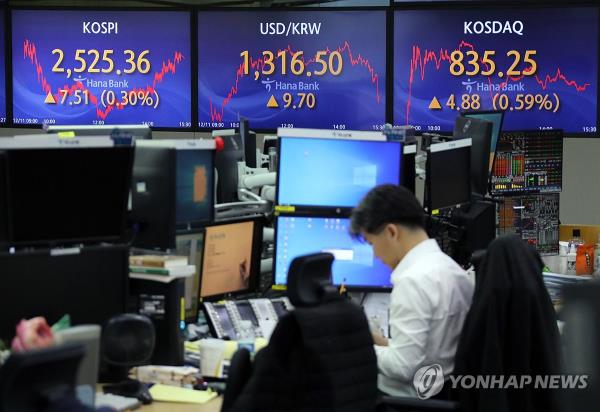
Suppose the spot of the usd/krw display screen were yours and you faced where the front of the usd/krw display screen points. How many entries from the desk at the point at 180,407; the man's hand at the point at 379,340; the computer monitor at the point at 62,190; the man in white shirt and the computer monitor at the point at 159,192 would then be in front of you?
5

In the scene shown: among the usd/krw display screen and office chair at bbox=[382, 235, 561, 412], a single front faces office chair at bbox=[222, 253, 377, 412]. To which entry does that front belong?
the usd/krw display screen

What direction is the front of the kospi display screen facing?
toward the camera

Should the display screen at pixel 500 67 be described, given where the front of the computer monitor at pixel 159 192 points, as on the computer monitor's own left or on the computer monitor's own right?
on the computer monitor's own left

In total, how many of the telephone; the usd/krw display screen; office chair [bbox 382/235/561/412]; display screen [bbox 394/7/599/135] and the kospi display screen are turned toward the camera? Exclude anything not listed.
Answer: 4

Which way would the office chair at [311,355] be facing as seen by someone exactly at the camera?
facing away from the viewer and to the left of the viewer

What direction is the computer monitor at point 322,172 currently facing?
toward the camera

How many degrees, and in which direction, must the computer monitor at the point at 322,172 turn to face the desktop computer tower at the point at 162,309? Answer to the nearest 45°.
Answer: approximately 45° to its right

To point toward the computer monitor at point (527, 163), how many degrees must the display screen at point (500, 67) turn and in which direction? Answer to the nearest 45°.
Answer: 0° — it already faces it

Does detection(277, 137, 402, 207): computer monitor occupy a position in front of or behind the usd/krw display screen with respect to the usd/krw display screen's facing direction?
in front

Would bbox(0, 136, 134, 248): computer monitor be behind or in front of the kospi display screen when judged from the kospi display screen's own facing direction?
in front

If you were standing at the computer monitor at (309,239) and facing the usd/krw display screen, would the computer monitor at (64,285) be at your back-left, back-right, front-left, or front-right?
back-left

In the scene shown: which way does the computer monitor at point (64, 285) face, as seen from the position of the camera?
facing the viewer

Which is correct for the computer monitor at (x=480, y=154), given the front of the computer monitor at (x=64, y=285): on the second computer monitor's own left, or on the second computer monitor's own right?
on the second computer monitor's own left
